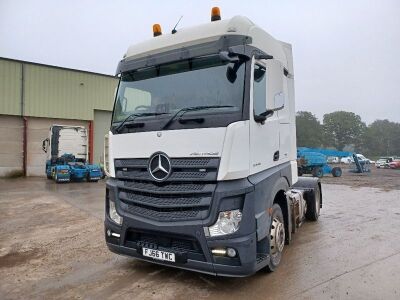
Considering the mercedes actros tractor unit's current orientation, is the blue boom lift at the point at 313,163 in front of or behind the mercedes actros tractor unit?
behind

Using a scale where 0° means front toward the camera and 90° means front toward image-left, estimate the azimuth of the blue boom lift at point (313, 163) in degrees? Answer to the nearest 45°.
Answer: approximately 270°

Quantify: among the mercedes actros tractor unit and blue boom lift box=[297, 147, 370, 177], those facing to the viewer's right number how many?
1

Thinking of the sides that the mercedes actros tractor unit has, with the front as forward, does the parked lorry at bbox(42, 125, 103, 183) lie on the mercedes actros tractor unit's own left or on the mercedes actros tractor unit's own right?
on the mercedes actros tractor unit's own right

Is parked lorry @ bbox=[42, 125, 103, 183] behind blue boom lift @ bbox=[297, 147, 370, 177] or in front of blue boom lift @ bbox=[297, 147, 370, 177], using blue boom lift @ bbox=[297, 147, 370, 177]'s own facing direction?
behind

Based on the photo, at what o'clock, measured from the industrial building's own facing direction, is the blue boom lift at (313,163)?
The blue boom lift is roughly at 11 o'clock from the industrial building.

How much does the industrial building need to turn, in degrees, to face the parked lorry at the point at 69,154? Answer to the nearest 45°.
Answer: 0° — it already faces it
